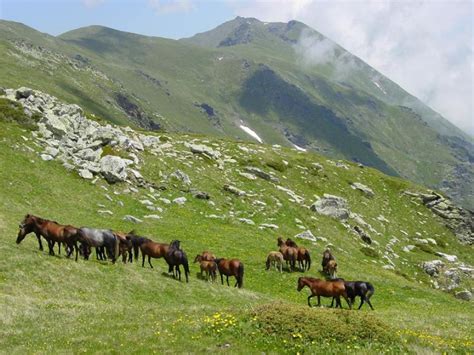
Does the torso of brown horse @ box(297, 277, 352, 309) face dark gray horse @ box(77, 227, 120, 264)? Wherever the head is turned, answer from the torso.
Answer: yes

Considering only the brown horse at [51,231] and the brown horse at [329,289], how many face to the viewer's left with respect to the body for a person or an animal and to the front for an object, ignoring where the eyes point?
2

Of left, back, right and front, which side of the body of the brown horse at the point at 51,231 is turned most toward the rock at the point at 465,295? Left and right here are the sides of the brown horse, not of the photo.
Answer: back

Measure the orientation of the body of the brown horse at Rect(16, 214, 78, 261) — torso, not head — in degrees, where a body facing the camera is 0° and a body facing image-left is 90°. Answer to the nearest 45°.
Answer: approximately 90°

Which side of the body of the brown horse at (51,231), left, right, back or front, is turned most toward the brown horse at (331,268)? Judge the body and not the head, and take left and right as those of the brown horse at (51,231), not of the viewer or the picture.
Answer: back

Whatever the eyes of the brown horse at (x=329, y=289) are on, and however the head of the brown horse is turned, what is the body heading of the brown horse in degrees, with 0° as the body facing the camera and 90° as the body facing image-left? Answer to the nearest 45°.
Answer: approximately 90°

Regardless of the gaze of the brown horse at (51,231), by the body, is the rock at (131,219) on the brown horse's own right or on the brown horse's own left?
on the brown horse's own right

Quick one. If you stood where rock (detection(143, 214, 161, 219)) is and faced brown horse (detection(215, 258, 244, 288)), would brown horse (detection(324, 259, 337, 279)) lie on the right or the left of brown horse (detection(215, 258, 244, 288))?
left

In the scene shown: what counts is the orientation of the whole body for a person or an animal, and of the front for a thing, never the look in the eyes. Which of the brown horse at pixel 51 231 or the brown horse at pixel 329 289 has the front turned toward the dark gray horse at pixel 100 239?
the brown horse at pixel 329 289
